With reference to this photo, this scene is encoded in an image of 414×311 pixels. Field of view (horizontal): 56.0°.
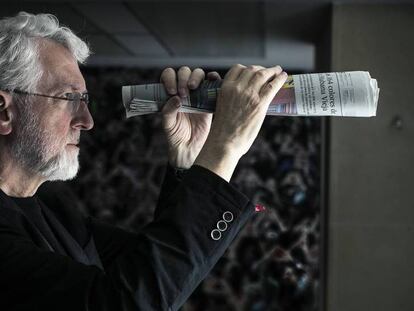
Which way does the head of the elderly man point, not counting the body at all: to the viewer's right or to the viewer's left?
to the viewer's right

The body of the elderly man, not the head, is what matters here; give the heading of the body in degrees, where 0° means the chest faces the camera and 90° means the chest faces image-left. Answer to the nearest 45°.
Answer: approximately 270°
